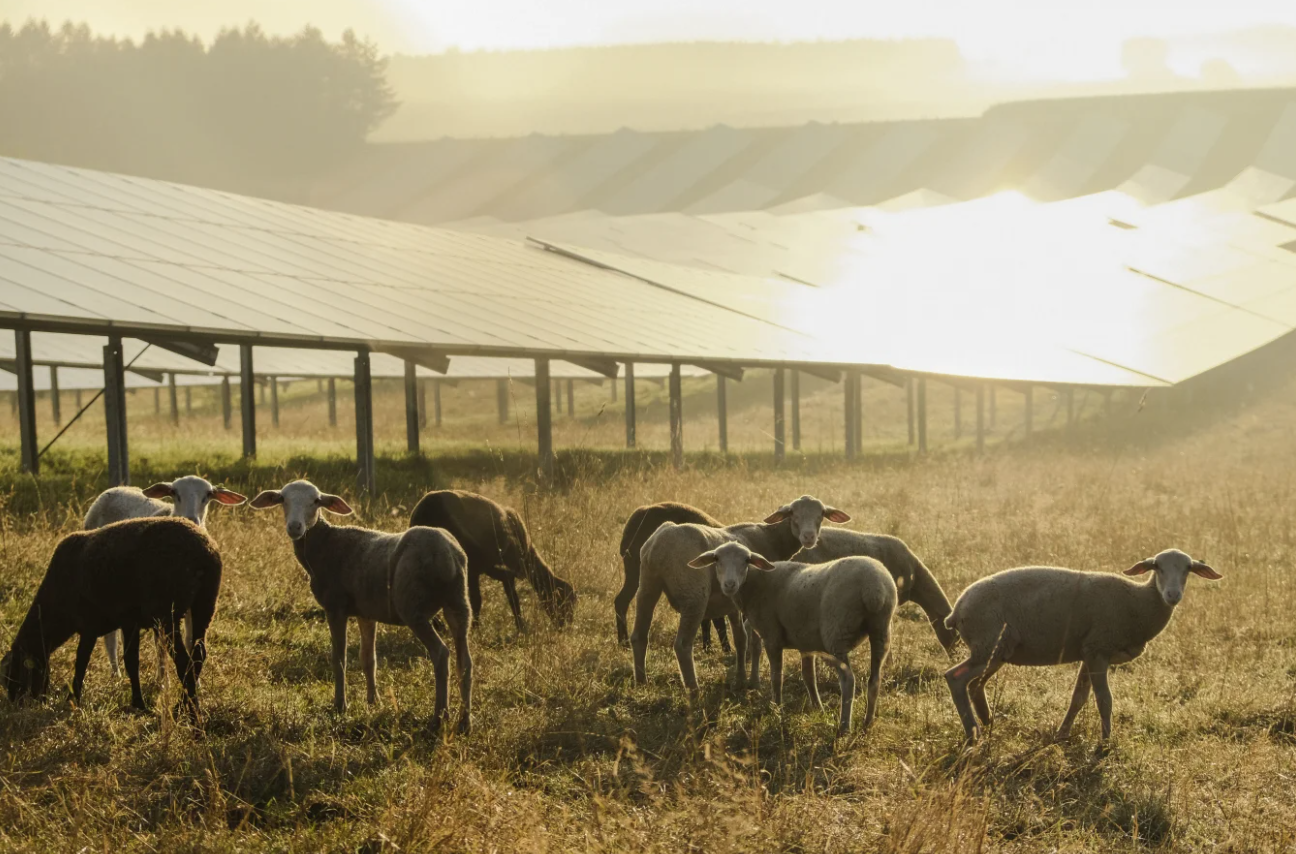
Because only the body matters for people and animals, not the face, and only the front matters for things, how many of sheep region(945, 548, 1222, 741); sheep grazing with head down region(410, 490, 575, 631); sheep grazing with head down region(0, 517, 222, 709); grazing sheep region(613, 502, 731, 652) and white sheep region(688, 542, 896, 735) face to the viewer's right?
3

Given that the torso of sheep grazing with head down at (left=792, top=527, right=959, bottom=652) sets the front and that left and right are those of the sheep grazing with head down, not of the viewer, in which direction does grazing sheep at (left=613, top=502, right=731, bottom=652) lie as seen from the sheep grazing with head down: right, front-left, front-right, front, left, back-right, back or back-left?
back

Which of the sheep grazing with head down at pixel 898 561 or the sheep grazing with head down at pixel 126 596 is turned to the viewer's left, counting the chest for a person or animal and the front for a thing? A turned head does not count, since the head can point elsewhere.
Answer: the sheep grazing with head down at pixel 126 596

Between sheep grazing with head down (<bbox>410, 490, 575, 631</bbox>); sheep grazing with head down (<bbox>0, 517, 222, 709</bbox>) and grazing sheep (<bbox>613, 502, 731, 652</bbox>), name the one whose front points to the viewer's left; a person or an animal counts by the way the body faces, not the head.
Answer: sheep grazing with head down (<bbox>0, 517, 222, 709</bbox>)

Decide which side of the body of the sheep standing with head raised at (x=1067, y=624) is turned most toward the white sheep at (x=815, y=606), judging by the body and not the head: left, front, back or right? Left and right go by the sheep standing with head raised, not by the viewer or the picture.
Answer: back

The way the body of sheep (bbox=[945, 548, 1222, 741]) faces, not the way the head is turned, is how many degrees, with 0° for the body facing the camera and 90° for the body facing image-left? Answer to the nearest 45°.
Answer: approximately 270°

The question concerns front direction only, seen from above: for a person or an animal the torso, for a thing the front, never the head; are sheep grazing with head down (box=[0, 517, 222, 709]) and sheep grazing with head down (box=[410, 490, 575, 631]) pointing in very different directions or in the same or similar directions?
very different directions

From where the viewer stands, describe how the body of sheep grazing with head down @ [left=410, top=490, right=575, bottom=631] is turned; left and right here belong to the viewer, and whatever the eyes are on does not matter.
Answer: facing to the right of the viewer

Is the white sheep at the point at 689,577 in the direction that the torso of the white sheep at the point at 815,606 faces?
yes

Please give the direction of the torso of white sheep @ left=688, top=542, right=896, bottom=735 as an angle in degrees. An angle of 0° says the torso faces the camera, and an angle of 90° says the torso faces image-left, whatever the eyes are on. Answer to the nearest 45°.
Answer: approximately 135°

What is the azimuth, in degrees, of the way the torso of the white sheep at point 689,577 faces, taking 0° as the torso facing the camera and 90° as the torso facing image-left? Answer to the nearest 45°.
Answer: approximately 225°

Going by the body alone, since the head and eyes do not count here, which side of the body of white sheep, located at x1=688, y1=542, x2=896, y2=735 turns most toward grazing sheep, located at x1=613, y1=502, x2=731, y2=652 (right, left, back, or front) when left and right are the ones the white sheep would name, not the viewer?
front

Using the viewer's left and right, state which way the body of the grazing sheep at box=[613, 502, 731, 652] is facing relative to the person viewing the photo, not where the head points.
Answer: facing to the right of the viewer

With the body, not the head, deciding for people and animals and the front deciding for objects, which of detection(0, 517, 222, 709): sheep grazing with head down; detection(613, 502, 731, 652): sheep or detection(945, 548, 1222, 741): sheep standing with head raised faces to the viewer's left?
detection(0, 517, 222, 709): sheep grazing with head down

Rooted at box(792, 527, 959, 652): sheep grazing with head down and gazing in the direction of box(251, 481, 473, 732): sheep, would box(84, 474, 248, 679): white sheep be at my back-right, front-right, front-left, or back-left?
front-right

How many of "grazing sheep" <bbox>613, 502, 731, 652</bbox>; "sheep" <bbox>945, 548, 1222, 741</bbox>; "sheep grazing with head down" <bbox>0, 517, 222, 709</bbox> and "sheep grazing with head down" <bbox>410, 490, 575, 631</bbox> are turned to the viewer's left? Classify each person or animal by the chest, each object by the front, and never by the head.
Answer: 1

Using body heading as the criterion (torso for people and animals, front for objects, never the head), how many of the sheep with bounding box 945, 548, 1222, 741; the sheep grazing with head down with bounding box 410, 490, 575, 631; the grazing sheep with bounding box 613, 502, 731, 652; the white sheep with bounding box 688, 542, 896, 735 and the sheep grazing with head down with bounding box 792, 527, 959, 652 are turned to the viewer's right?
4

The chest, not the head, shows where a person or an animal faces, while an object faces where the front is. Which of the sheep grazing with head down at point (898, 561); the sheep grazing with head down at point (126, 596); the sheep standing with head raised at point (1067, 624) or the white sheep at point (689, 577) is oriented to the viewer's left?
the sheep grazing with head down at point (126, 596)
